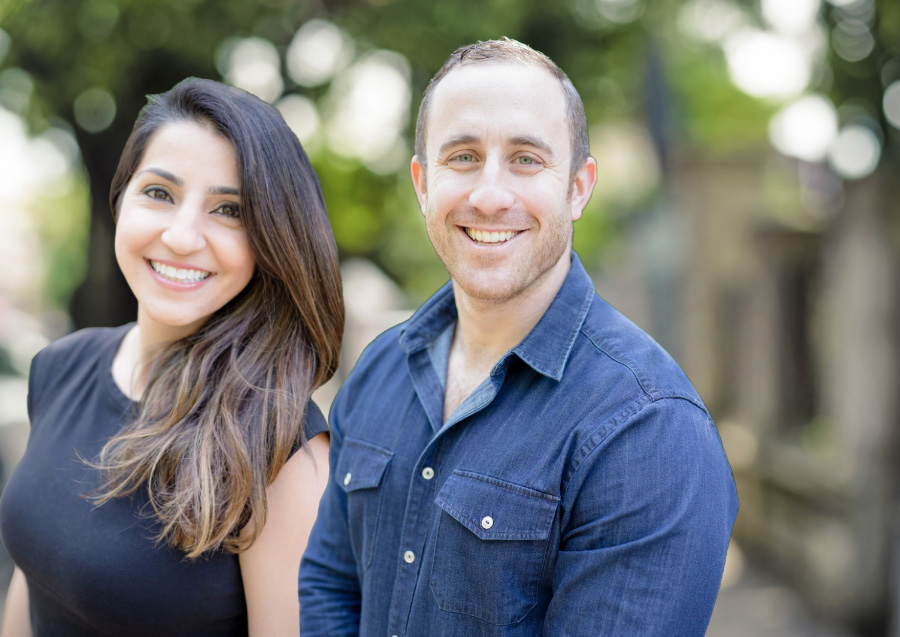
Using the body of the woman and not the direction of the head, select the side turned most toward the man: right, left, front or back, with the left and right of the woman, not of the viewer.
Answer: left

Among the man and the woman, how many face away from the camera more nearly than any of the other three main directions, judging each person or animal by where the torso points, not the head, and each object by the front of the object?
0

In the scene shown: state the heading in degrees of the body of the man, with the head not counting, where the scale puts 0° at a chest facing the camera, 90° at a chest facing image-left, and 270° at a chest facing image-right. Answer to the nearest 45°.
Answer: approximately 45°

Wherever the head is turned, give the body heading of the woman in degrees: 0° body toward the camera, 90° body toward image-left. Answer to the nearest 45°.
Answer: approximately 45°
